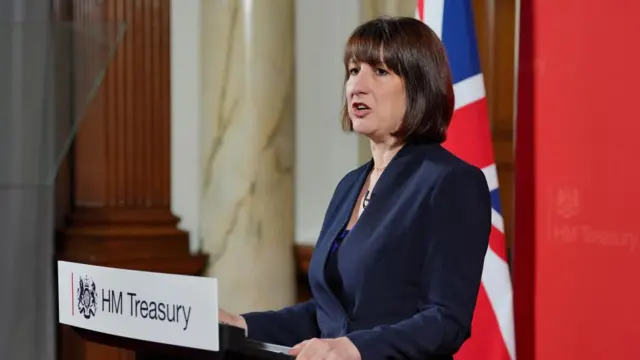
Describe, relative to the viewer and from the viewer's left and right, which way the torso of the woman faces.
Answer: facing the viewer and to the left of the viewer

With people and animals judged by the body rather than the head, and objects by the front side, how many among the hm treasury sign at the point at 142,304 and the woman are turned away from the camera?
0

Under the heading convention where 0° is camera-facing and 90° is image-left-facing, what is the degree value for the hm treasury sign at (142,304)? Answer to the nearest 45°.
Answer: approximately 45°

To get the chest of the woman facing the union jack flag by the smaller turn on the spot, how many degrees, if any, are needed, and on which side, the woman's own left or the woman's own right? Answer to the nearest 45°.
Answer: approximately 135° to the woman's own right

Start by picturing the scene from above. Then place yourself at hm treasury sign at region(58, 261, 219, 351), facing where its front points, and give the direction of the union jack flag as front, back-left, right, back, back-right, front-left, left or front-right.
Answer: back

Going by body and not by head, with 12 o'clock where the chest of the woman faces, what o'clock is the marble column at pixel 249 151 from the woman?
The marble column is roughly at 4 o'clock from the woman.

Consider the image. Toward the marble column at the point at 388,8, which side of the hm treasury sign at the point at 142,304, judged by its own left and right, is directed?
back
